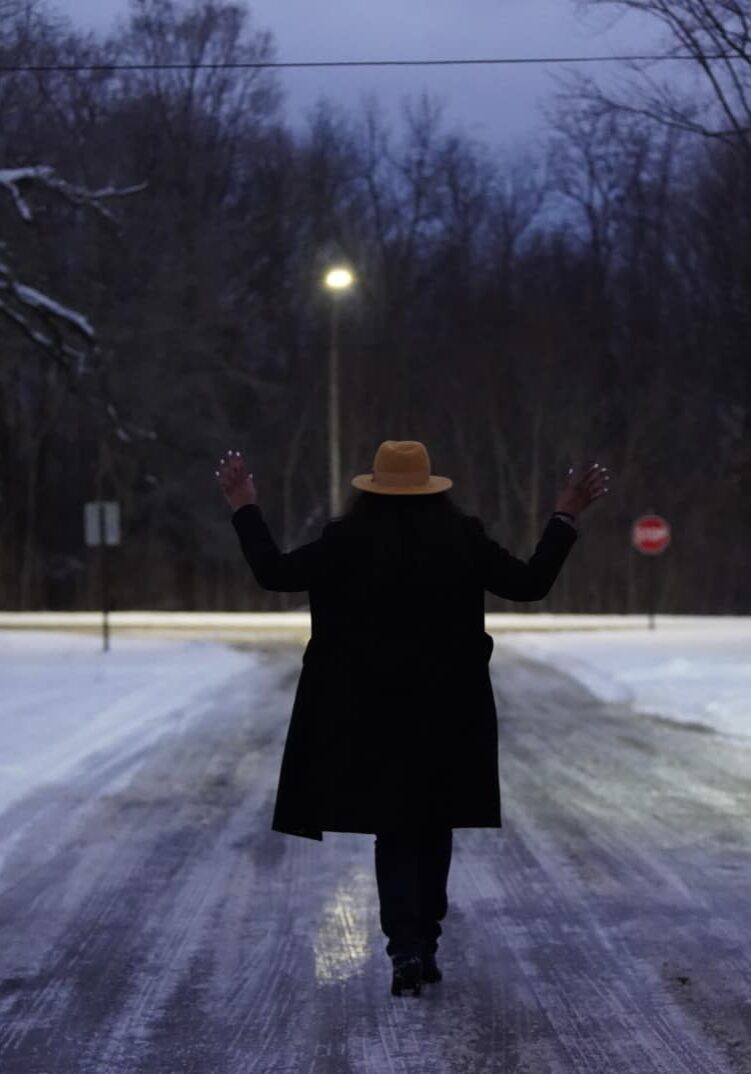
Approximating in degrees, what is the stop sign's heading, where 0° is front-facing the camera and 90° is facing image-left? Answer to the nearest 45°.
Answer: approximately 0°
